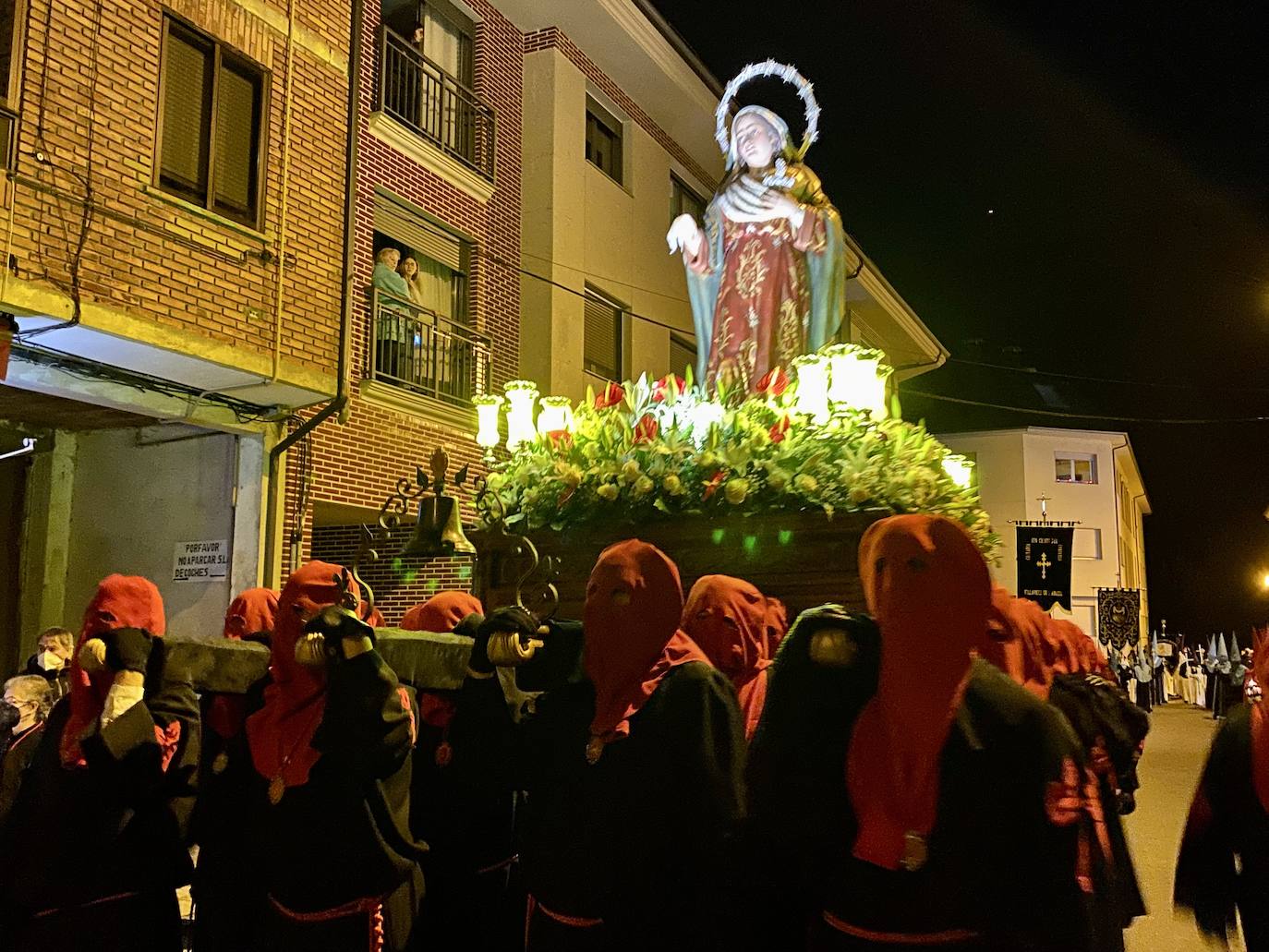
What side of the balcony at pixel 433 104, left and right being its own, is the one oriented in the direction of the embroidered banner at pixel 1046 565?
left

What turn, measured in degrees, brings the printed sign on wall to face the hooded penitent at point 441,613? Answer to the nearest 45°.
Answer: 0° — it already faces them

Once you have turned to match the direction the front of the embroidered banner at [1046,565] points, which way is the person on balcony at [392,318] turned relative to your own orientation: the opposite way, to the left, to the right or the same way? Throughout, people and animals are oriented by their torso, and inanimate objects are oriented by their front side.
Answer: to the left

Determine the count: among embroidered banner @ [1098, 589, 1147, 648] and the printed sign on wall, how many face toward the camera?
2

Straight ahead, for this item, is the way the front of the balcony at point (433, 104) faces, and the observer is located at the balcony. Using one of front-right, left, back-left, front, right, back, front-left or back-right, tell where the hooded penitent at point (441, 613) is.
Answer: front-right

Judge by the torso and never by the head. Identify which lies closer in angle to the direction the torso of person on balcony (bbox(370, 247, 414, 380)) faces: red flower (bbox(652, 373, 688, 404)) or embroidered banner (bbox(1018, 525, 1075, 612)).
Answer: the red flower

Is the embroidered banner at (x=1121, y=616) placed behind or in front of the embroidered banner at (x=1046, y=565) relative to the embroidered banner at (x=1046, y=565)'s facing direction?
behind

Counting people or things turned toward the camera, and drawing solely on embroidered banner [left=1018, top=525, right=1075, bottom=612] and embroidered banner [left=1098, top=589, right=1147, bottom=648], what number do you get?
2

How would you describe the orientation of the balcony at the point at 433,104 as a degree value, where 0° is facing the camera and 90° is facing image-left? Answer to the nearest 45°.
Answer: approximately 315°

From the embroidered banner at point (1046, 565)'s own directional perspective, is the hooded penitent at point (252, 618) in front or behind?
in front

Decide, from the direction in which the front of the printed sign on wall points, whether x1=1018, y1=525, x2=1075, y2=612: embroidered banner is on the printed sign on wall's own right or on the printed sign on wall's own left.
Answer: on the printed sign on wall's own left
